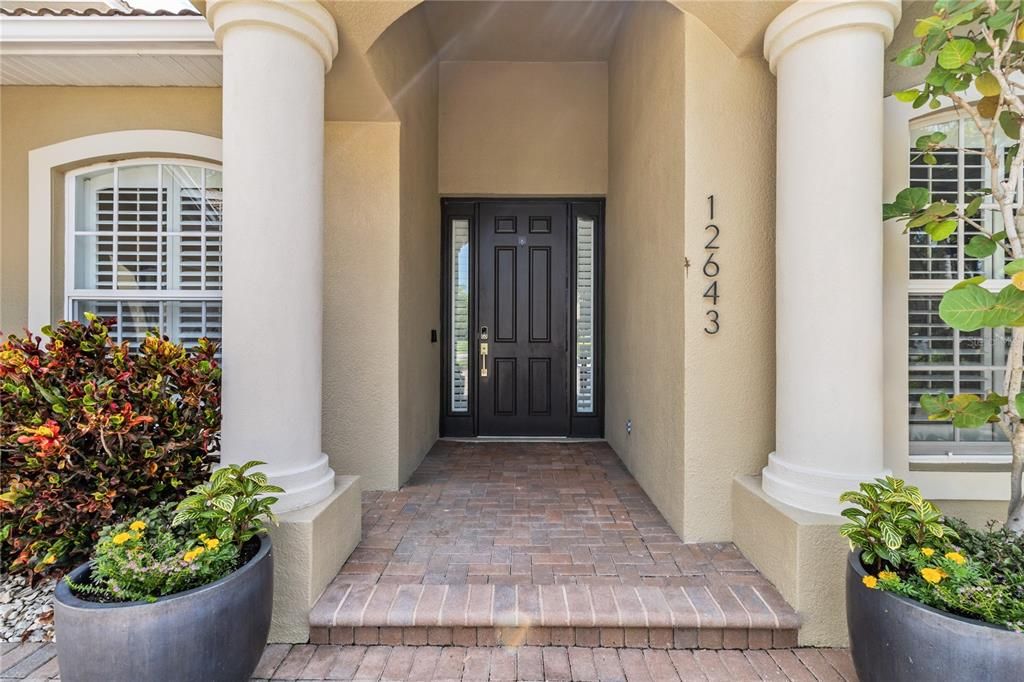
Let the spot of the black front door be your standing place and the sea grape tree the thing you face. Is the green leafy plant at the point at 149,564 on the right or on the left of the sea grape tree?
right

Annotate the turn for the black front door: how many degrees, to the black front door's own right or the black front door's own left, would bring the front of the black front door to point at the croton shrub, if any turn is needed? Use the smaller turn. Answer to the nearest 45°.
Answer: approximately 45° to the black front door's own right

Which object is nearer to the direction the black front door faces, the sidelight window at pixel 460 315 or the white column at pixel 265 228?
the white column

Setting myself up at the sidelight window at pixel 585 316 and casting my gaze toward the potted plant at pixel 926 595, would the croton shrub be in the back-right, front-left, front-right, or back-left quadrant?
front-right

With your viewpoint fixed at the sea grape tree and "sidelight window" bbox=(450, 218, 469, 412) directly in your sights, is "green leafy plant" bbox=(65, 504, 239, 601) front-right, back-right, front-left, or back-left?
front-left

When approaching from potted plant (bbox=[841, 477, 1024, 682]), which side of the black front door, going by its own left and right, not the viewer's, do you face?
front

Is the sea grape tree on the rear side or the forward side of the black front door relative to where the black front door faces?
on the forward side

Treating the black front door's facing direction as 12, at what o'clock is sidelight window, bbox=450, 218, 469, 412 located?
The sidelight window is roughly at 3 o'clock from the black front door.

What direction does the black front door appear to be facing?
toward the camera

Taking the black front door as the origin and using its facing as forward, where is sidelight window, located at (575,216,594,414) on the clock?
The sidelight window is roughly at 9 o'clock from the black front door.

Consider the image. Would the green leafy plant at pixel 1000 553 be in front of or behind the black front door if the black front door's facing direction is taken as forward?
in front

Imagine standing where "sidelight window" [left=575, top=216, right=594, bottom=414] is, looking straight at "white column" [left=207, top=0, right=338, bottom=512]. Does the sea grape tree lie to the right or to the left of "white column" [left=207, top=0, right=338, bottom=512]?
left

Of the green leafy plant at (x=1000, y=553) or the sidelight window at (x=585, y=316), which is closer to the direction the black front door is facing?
the green leafy plant

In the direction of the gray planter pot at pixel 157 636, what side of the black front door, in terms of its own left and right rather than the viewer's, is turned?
front
